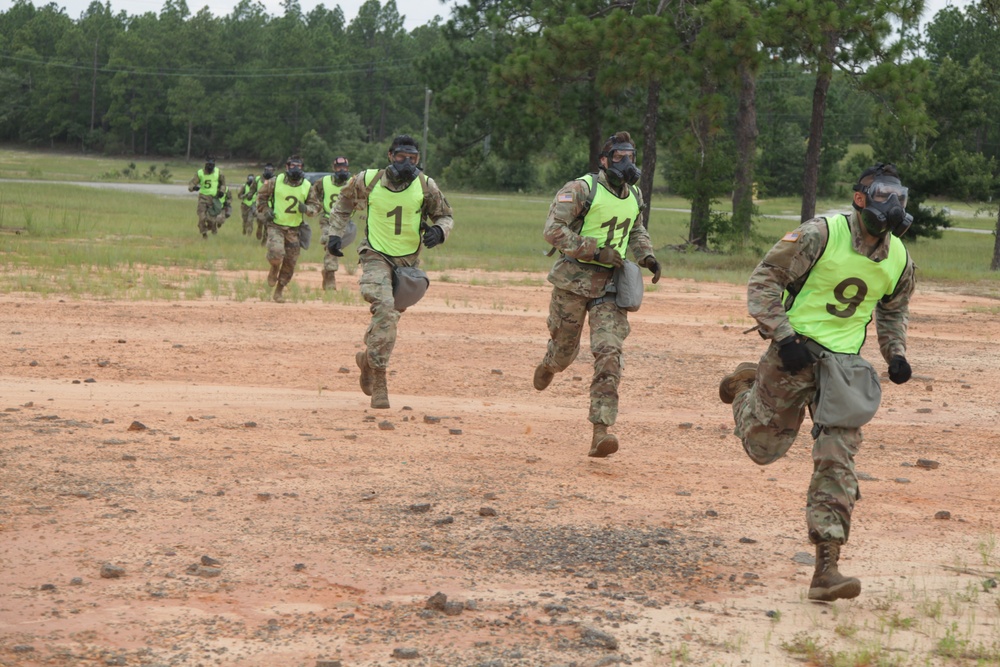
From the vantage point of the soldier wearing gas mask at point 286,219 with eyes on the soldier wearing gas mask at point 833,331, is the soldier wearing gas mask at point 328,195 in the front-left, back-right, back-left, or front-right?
back-left

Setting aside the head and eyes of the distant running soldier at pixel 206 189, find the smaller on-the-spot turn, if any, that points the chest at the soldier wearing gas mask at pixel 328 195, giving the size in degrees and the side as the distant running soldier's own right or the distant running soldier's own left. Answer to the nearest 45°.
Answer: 0° — they already face them

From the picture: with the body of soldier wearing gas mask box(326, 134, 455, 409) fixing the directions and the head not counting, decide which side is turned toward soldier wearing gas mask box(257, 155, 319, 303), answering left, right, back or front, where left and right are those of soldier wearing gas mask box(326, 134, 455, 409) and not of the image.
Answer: back

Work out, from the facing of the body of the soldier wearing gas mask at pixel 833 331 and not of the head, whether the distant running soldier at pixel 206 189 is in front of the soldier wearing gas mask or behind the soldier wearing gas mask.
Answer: behind

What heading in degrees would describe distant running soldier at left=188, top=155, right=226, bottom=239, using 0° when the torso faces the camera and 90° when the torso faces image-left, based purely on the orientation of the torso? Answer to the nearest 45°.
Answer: approximately 0°

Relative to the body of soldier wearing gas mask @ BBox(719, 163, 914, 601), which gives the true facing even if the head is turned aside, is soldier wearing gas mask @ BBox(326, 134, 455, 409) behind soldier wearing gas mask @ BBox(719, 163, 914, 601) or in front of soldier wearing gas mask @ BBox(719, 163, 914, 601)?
behind

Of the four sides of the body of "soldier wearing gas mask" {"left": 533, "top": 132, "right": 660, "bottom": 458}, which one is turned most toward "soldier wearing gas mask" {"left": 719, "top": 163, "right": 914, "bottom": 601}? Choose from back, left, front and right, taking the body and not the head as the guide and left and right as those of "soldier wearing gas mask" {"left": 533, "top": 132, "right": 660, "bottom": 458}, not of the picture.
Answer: front

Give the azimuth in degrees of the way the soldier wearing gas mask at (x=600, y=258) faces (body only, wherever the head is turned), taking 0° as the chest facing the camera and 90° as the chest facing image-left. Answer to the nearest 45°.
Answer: approximately 315°

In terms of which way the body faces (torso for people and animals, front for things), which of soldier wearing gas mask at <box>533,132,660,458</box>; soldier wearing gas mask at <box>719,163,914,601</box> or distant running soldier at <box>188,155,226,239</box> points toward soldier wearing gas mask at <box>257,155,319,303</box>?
the distant running soldier

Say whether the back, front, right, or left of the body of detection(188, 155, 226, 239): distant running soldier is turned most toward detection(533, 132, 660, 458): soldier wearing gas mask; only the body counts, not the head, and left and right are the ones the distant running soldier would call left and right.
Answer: front
